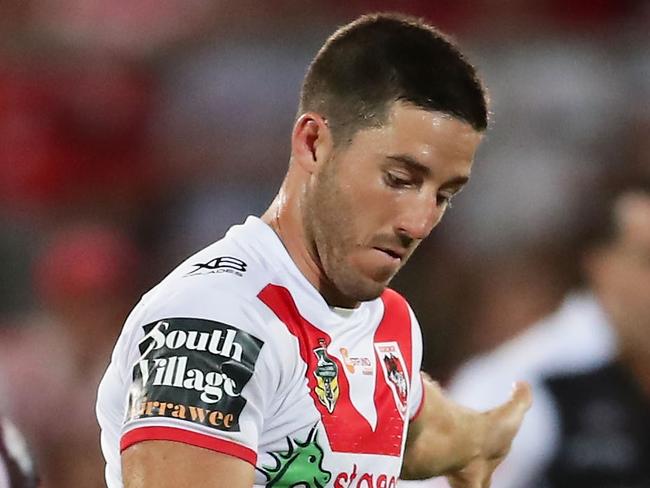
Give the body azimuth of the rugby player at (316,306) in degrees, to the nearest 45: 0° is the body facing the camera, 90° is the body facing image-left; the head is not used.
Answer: approximately 315°
